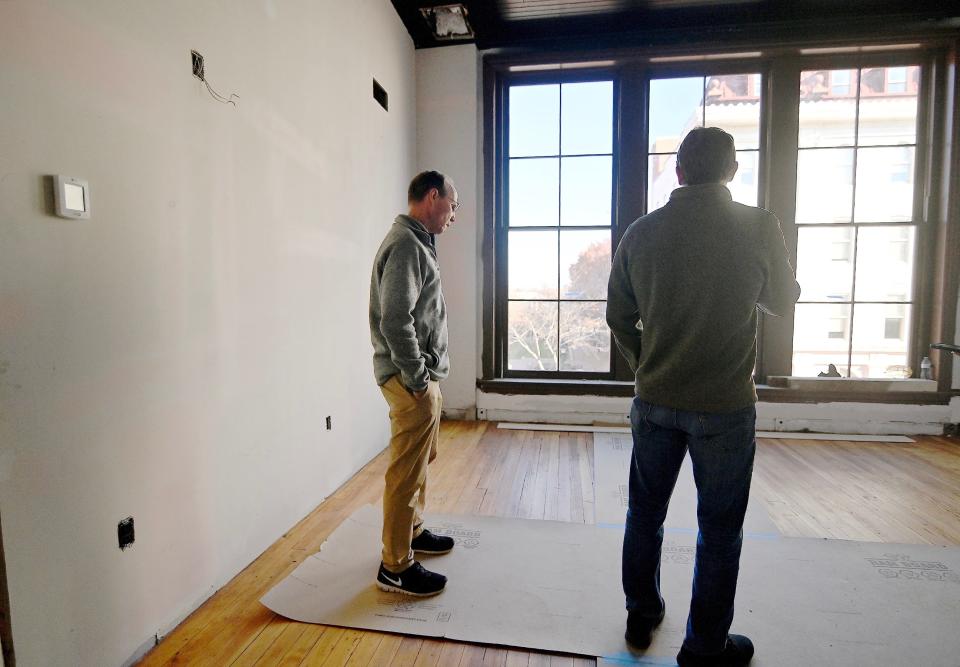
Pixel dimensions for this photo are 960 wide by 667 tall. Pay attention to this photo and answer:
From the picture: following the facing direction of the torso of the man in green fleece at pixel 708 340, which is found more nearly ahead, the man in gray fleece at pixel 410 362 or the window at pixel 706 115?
the window

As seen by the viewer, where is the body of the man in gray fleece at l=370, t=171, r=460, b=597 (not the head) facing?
to the viewer's right

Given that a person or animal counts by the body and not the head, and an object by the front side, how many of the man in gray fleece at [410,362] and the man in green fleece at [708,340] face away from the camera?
1

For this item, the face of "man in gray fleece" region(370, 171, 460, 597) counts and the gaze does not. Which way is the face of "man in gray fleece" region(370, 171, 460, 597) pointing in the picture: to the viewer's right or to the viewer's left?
to the viewer's right

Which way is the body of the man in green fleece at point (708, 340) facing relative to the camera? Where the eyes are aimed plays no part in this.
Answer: away from the camera

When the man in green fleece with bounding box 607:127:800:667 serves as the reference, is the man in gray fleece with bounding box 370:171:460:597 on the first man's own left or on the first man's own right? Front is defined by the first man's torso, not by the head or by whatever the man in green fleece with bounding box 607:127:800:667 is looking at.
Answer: on the first man's own left

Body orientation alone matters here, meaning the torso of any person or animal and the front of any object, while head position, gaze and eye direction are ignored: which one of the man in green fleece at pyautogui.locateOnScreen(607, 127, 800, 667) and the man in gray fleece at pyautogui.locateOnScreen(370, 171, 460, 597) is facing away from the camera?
the man in green fleece at pyautogui.locateOnScreen(607, 127, 800, 667)

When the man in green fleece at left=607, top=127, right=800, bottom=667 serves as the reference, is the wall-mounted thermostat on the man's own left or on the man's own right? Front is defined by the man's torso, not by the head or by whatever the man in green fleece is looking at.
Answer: on the man's own left

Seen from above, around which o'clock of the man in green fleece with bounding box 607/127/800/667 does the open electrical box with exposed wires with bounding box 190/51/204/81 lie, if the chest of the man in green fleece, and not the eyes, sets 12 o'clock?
The open electrical box with exposed wires is roughly at 9 o'clock from the man in green fleece.

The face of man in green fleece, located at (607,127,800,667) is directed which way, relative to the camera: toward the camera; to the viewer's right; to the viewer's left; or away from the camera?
away from the camera

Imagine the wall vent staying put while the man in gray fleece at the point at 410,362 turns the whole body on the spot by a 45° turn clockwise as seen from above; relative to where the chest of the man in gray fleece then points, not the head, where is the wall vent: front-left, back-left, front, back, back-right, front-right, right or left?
back-left

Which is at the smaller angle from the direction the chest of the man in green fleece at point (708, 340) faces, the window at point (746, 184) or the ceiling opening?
the window
